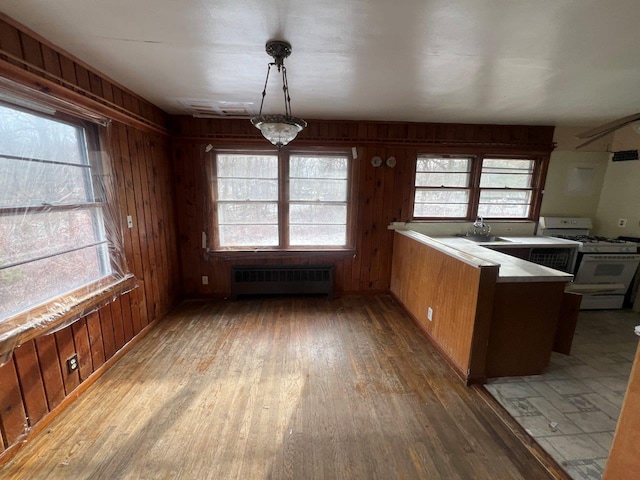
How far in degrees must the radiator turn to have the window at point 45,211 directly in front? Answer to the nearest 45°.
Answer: approximately 45° to its right

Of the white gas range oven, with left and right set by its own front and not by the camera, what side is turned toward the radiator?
right

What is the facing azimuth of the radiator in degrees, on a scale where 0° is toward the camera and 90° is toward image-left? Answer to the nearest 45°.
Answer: approximately 0°

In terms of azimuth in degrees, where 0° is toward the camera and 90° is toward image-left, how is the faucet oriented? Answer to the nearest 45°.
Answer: approximately 0°

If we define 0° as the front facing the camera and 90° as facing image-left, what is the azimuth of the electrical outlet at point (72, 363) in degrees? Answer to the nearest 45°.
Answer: approximately 315°

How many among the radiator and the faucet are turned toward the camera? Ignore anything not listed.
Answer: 2

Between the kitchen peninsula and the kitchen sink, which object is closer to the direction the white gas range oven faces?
the kitchen peninsula

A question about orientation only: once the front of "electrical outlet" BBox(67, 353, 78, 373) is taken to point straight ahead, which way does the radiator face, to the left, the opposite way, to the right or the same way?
to the right

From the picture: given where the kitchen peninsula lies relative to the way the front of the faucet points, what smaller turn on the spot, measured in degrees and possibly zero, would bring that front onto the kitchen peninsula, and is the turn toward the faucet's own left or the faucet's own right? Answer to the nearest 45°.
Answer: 0° — it already faces it

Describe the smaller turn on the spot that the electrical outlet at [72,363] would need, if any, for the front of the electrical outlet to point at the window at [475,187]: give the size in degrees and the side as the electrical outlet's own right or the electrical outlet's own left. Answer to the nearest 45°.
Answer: approximately 45° to the electrical outlet's own left

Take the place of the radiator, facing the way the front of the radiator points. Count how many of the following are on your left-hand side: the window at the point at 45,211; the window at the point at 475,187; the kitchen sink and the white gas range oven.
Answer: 3
